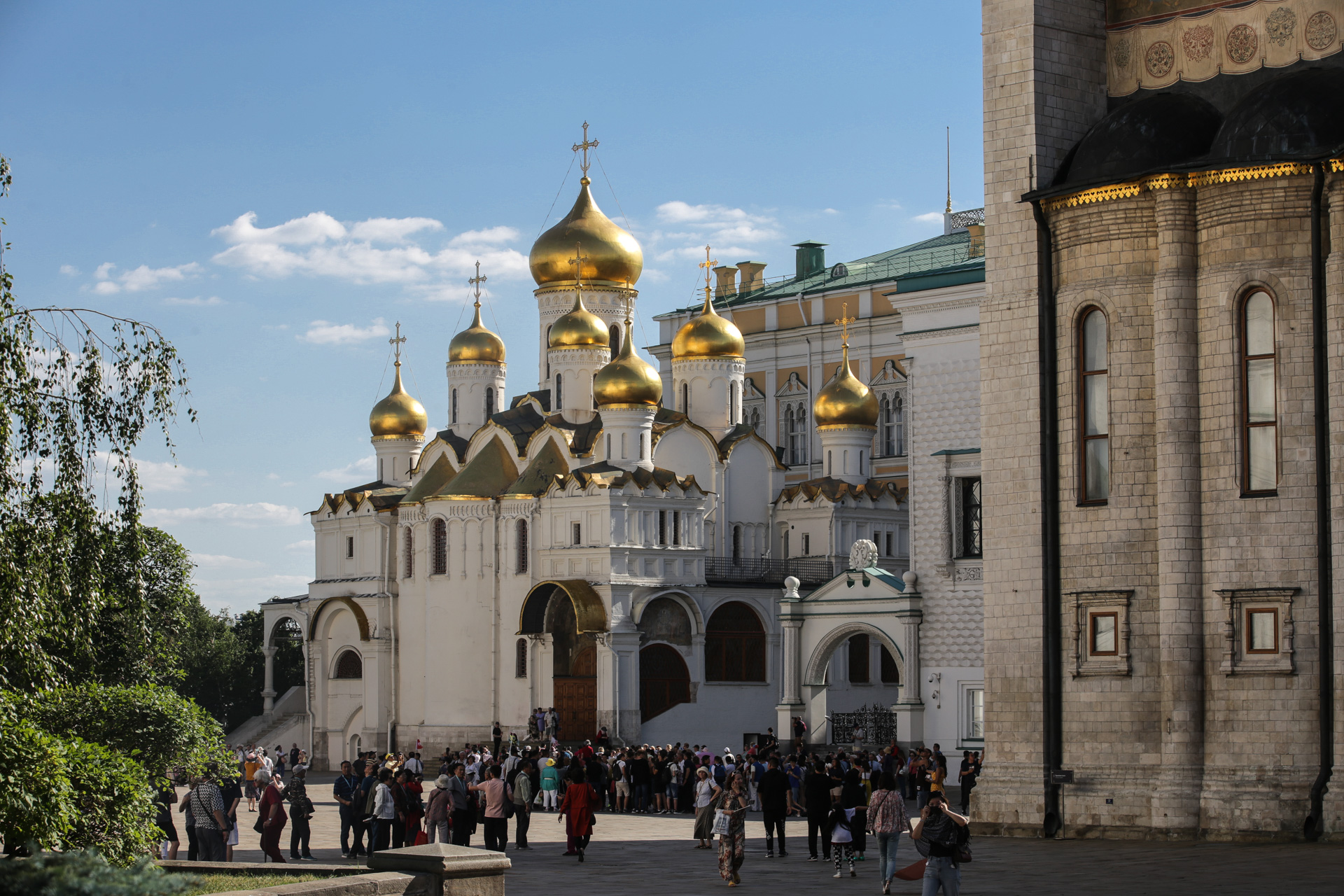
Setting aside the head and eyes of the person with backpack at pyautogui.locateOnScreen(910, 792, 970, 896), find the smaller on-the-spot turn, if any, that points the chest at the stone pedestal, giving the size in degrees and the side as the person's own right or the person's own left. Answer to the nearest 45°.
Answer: approximately 45° to the person's own right

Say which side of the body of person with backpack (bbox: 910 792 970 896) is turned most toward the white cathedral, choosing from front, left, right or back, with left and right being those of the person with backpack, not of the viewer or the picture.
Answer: back

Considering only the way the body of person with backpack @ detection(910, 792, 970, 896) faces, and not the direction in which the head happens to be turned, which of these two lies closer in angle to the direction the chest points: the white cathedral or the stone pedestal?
the stone pedestal

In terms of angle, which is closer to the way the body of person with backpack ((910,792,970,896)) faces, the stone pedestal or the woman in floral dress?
the stone pedestal

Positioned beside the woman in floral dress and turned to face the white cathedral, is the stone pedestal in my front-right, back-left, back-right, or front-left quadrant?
back-left

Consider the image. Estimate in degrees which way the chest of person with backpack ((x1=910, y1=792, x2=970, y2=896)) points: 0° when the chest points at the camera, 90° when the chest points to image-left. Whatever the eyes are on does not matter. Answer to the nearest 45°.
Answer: approximately 0°

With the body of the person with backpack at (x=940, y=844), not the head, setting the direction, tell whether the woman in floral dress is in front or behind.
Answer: behind
